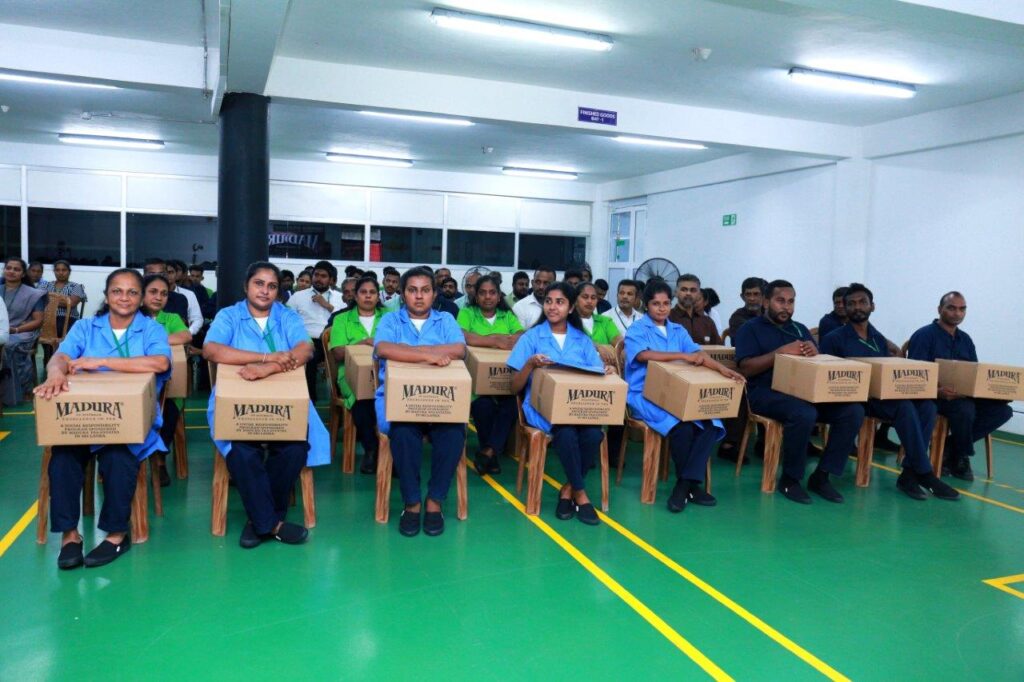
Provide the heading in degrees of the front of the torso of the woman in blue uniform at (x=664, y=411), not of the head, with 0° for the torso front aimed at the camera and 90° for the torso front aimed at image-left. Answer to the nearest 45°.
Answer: approximately 315°

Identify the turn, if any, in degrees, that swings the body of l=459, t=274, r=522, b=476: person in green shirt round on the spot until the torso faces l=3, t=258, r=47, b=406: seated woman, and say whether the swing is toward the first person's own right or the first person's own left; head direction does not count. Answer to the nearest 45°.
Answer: approximately 90° to the first person's own right

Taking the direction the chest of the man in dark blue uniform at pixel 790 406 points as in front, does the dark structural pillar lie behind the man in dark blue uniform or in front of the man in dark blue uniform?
behind

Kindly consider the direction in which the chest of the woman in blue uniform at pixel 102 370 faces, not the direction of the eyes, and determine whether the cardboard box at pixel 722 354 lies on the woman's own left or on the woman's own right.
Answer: on the woman's own left

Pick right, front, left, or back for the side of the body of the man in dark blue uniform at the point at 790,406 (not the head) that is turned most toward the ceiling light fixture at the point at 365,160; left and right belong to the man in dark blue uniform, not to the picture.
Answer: back

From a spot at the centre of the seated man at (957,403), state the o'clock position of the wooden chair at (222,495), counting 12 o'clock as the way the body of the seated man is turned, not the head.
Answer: The wooden chair is roughly at 3 o'clock from the seated man.

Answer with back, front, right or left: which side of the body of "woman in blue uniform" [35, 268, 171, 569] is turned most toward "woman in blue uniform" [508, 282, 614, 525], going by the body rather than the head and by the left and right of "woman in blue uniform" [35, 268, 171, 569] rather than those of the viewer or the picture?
left

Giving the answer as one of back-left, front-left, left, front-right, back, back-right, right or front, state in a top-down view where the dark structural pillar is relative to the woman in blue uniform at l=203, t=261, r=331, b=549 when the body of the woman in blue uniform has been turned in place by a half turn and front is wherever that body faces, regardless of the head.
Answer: front
